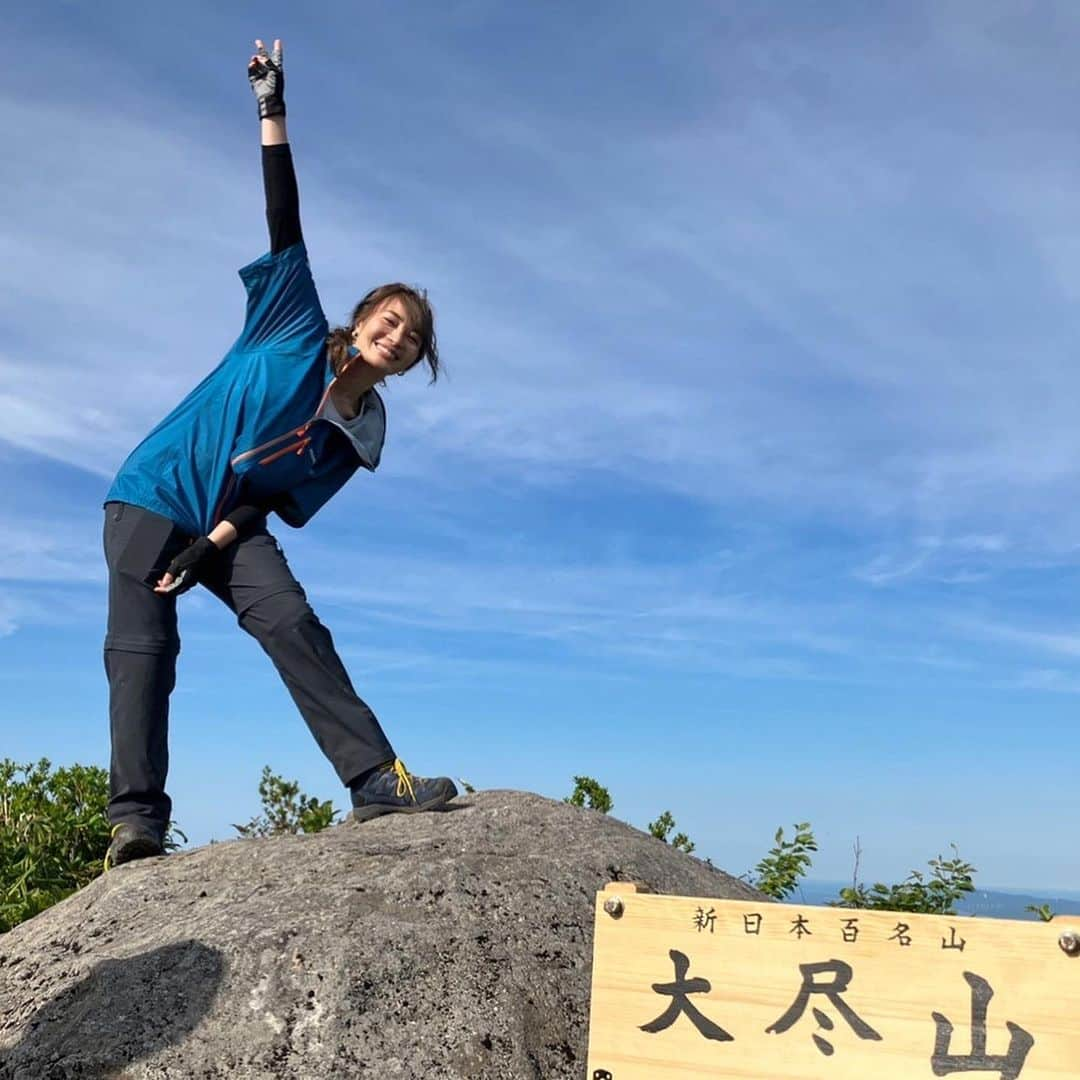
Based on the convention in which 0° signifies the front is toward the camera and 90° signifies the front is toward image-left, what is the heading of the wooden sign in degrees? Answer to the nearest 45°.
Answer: approximately 0°

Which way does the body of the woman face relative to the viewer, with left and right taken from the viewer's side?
facing the viewer and to the right of the viewer

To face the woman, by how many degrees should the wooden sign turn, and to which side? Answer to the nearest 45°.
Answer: approximately 135° to its right

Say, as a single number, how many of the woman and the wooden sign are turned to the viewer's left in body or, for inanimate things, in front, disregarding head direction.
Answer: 0

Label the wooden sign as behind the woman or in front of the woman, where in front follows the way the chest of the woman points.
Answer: in front

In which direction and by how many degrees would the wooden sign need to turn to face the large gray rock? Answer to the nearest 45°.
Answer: approximately 135° to its right
